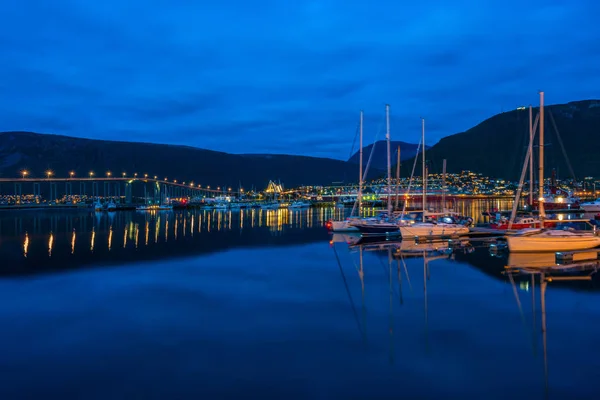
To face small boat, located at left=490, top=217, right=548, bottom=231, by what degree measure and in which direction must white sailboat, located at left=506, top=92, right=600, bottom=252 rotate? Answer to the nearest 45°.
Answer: approximately 90° to its right

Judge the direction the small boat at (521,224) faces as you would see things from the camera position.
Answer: facing to the left of the viewer

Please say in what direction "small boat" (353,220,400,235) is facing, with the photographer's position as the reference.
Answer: facing to the left of the viewer

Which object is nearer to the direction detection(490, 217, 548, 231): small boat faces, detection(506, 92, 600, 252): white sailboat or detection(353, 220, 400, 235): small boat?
the small boat

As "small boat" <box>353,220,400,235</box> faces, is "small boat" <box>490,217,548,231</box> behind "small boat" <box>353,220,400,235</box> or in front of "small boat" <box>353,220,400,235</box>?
behind

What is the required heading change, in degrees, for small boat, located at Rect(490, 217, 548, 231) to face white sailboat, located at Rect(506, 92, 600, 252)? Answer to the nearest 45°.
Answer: approximately 90° to its left

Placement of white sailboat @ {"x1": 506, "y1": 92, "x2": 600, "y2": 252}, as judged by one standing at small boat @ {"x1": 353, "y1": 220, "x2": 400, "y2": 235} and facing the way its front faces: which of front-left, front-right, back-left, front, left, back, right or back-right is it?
back-left

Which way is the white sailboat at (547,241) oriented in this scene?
to the viewer's left
